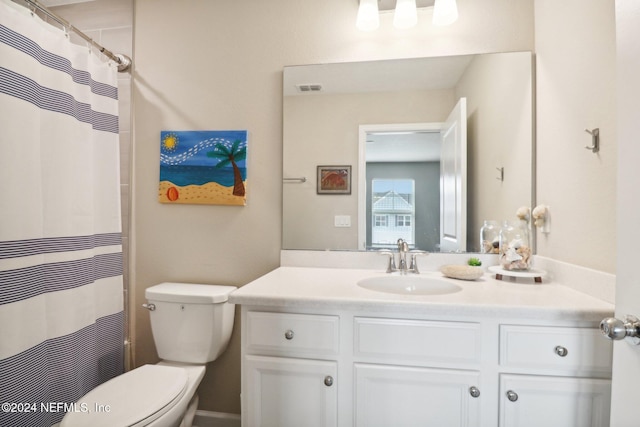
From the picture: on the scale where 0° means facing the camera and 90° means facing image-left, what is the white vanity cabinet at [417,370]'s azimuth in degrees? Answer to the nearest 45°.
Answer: approximately 0°

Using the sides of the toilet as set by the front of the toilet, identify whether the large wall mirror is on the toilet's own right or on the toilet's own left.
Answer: on the toilet's own left

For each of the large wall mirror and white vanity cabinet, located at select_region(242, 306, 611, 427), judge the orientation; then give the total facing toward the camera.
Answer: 2

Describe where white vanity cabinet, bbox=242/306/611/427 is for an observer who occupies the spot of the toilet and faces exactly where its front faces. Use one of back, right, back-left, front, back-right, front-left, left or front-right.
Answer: left

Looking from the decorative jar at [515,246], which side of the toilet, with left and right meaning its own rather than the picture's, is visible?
left

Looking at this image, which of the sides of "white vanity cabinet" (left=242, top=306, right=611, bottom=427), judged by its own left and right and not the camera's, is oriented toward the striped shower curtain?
right

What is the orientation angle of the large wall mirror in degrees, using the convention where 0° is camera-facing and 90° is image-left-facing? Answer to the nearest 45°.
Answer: approximately 0°
